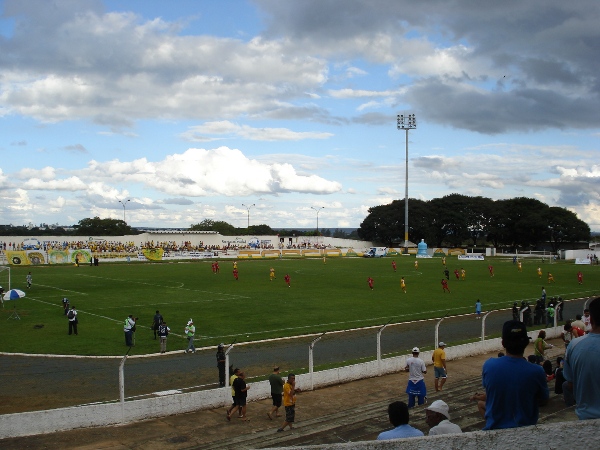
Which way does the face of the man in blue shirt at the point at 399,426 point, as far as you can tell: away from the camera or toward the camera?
away from the camera

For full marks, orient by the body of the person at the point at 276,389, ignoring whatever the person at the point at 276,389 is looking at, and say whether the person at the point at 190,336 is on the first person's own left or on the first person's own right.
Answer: on the first person's own left

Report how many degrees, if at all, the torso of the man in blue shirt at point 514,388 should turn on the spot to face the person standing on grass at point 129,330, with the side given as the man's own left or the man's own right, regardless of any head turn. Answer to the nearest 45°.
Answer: approximately 45° to the man's own left

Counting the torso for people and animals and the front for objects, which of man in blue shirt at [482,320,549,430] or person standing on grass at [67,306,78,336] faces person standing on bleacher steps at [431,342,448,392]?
the man in blue shirt

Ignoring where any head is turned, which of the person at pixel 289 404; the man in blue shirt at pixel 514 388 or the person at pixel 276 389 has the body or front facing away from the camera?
the man in blue shirt

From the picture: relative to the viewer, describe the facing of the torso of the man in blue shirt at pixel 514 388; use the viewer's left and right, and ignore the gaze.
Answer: facing away from the viewer

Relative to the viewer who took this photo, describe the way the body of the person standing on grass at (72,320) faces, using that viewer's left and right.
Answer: facing away from the viewer and to the right of the viewer

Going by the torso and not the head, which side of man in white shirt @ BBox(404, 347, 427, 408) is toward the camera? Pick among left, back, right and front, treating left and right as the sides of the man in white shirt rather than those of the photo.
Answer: back
